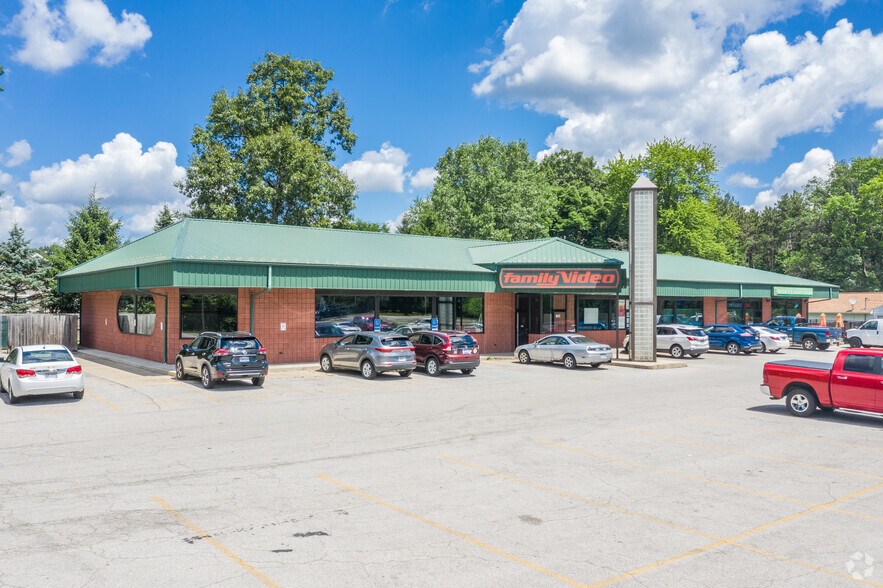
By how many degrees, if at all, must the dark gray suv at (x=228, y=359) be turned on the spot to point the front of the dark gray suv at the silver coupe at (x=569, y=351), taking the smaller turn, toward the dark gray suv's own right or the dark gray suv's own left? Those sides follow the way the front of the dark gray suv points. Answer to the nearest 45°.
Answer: approximately 135° to the dark gray suv's own right

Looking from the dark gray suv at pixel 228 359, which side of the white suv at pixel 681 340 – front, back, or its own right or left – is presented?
left

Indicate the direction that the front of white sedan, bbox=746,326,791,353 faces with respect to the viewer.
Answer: facing away from the viewer and to the left of the viewer

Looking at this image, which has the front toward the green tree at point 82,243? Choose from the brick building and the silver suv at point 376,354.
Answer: the silver suv

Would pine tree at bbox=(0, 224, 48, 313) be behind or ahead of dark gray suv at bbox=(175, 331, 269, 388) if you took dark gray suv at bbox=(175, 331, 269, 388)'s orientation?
ahead

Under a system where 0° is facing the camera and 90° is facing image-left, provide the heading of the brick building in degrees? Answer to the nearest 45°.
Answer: approximately 315°

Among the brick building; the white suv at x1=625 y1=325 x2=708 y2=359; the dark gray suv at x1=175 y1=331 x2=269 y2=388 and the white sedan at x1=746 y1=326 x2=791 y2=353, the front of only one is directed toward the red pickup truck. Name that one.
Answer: the brick building

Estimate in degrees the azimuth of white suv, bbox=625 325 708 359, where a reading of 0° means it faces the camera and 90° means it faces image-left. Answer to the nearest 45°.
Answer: approximately 135°

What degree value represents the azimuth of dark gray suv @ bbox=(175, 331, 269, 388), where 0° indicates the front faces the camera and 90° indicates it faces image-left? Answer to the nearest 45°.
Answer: approximately 135°

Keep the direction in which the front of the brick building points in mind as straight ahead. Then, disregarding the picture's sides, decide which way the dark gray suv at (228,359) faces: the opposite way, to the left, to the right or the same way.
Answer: the opposite way

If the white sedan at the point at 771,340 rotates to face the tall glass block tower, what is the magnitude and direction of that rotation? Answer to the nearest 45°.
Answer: approximately 90° to its left
